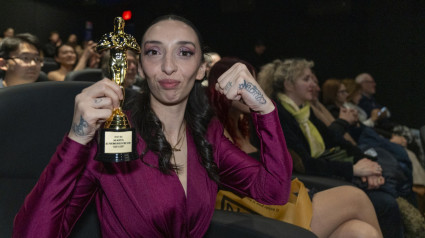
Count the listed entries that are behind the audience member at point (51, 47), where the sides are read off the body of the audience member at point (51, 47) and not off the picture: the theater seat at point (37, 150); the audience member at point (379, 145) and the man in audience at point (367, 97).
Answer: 0

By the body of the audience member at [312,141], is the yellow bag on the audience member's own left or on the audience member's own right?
on the audience member's own right

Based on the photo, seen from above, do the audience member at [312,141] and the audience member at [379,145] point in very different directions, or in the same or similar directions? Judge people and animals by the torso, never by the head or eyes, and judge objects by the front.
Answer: same or similar directions

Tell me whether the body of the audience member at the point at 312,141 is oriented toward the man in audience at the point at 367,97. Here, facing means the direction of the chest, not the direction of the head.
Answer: no

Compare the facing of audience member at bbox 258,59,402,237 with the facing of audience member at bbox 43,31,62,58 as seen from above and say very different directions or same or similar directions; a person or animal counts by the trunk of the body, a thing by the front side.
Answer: same or similar directions

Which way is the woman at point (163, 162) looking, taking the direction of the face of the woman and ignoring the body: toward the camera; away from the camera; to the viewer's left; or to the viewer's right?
toward the camera
